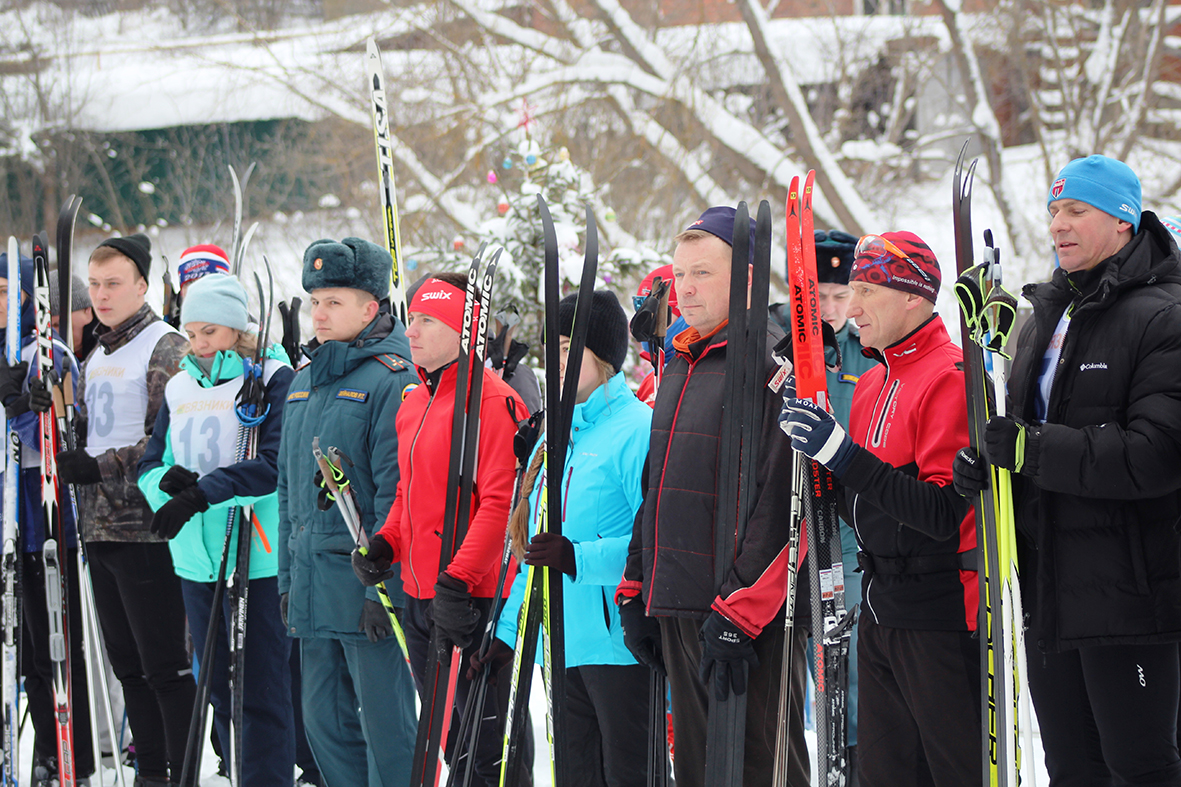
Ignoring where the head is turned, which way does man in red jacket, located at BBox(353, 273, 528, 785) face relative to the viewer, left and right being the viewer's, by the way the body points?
facing the viewer and to the left of the viewer

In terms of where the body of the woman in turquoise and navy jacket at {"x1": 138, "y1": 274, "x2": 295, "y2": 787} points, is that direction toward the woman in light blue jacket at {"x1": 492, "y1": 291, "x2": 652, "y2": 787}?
no

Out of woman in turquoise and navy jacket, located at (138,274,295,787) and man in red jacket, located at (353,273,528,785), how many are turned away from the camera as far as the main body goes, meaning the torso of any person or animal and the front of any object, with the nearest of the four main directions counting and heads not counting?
0

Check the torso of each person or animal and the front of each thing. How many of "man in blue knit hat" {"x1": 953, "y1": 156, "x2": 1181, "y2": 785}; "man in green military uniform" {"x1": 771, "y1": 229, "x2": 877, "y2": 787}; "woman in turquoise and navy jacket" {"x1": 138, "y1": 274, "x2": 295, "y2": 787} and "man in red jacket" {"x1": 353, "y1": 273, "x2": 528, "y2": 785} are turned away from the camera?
0

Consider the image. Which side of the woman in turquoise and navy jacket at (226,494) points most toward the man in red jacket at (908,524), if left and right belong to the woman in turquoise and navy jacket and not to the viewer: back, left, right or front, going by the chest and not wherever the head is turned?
left

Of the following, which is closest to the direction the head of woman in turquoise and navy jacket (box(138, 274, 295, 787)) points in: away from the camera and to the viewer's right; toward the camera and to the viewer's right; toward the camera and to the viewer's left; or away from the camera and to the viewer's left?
toward the camera and to the viewer's left
